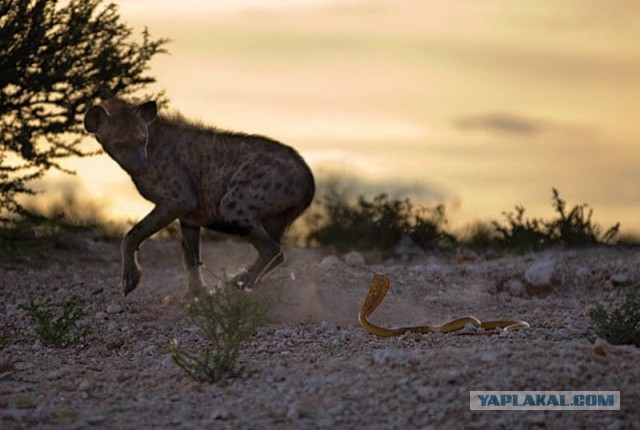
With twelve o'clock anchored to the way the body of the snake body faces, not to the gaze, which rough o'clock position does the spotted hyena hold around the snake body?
The spotted hyena is roughly at 1 o'clock from the snake body.

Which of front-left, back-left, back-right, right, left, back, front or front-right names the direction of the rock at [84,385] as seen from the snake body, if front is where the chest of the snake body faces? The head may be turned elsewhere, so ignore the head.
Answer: front-left

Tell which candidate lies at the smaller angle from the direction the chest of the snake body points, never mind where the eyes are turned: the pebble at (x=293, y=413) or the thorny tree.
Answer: the thorny tree

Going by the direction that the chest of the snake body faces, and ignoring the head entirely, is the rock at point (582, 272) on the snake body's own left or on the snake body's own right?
on the snake body's own right

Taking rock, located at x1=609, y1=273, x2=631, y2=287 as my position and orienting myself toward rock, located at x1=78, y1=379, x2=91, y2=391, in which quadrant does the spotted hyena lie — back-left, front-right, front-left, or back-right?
front-right

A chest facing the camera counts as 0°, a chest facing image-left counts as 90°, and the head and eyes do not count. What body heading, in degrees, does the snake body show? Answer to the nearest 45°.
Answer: approximately 90°

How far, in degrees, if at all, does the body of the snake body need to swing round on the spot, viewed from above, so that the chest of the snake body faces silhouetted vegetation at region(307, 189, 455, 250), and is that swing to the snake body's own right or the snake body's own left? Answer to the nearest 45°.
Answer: approximately 90° to the snake body's own right

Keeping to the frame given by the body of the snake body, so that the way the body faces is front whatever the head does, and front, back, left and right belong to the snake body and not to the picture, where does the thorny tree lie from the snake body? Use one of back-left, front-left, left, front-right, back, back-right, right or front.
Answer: front-right

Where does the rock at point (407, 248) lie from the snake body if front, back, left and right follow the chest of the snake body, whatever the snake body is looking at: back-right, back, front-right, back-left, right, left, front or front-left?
right

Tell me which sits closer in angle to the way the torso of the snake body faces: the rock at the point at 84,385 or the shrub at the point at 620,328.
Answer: the rock

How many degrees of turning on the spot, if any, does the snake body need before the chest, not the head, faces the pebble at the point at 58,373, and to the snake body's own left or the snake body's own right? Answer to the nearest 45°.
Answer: approximately 45° to the snake body's own left

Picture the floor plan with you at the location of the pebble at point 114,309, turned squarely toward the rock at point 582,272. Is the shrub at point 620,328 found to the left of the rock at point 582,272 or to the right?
right

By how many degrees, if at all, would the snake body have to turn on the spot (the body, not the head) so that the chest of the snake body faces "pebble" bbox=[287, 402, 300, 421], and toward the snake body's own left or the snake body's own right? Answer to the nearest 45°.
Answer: approximately 90° to the snake body's own left

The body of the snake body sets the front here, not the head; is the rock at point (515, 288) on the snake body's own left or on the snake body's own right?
on the snake body's own right

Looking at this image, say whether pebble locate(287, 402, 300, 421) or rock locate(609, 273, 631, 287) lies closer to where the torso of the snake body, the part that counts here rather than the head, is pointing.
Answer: the pebble

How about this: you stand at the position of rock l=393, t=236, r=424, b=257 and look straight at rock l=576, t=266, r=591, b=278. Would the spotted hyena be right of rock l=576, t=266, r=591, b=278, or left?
right
